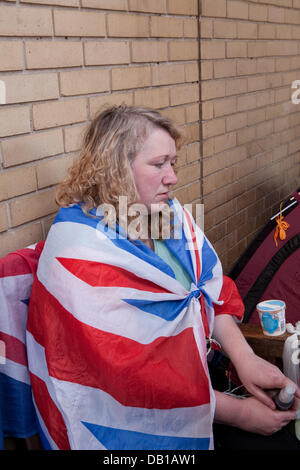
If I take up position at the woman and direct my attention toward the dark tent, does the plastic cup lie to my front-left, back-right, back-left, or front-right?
front-right

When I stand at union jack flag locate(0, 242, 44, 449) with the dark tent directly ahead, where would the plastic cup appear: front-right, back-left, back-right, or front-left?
front-right

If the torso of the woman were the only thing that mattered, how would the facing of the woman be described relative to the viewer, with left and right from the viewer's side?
facing the viewer and to the right of the viewer

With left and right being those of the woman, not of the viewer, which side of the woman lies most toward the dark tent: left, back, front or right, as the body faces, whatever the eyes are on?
left
